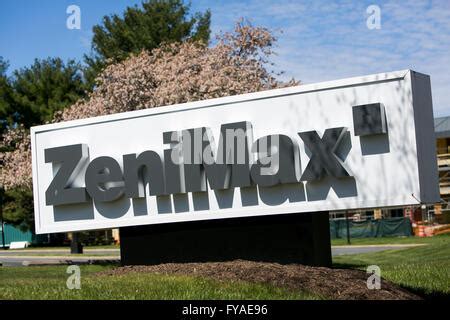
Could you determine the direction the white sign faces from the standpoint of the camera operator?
facing the viewer and to the left of the viewer

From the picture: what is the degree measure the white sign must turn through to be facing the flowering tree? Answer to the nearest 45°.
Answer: approximately 135° to its right

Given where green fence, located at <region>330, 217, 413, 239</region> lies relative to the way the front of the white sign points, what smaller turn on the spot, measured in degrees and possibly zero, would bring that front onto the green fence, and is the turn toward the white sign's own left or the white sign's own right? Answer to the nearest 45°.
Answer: approximately 135° to the white sign's own right

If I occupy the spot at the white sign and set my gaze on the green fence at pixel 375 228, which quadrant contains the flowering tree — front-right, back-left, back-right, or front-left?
front-left

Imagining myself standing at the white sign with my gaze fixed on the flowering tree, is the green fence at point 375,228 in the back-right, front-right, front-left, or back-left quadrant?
front-right

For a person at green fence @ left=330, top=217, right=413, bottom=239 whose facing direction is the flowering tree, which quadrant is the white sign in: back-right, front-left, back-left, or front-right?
front-left
